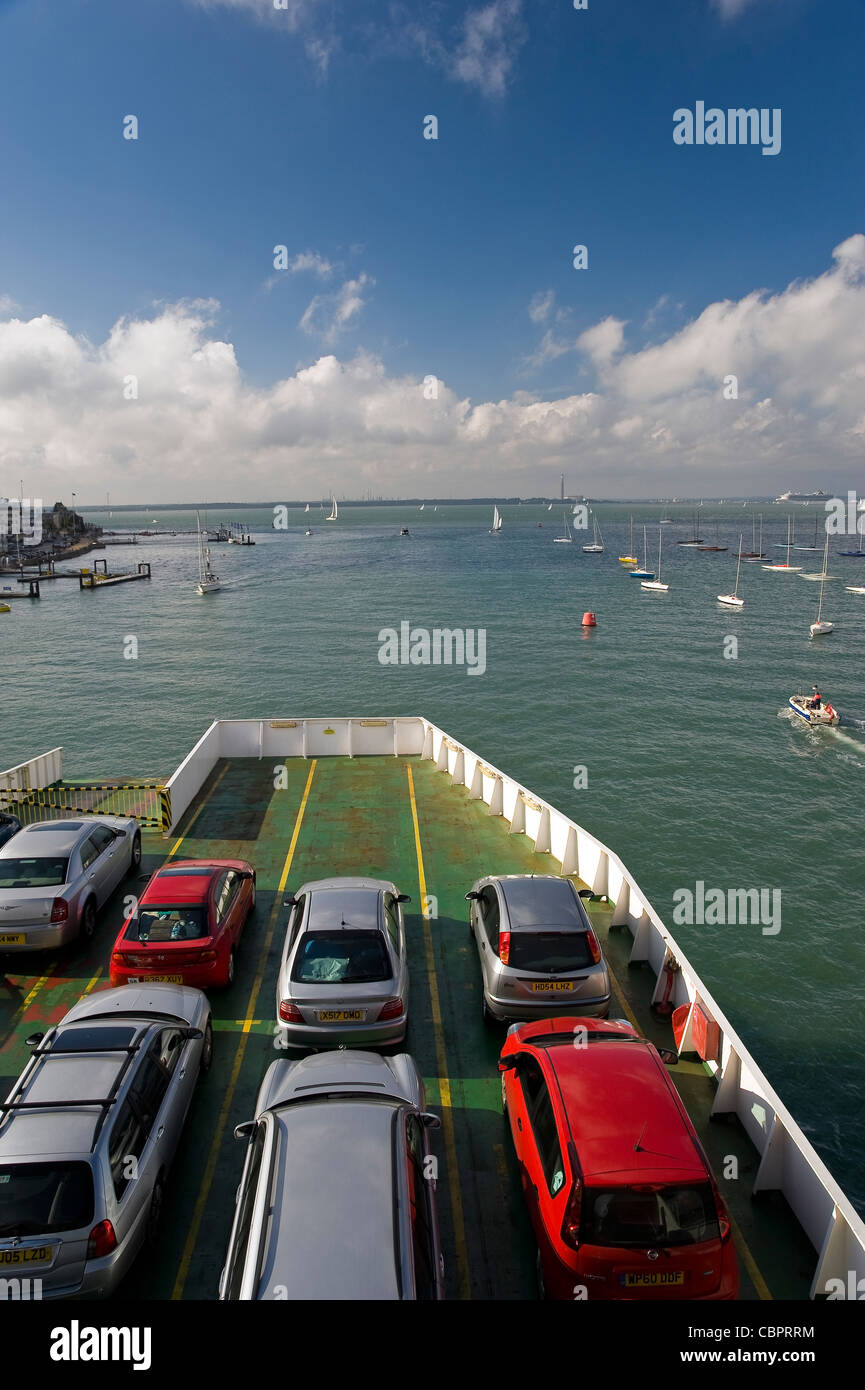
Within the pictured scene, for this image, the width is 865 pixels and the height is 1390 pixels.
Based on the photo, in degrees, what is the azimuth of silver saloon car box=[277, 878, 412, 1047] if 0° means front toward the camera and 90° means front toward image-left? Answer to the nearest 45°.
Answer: approximately 180°

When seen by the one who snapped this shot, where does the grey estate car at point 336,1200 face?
facing away from the viewer

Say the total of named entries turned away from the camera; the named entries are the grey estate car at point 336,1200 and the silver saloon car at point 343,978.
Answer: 2

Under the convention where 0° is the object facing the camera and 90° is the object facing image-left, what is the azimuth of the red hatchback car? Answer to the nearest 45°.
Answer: approximately 180°

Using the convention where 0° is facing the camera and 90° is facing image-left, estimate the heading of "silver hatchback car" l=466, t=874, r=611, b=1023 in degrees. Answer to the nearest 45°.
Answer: approximately 180°

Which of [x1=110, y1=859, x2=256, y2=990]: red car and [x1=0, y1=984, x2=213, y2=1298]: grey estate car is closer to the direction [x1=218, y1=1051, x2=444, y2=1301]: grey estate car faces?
the red car

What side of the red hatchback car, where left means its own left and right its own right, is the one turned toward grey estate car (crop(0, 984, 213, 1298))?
left

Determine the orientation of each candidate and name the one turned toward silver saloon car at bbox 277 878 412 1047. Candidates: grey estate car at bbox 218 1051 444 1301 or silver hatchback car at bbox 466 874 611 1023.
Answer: the grey estate car

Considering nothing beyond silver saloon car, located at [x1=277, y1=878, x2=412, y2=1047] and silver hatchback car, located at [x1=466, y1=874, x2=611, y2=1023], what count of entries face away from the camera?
2
